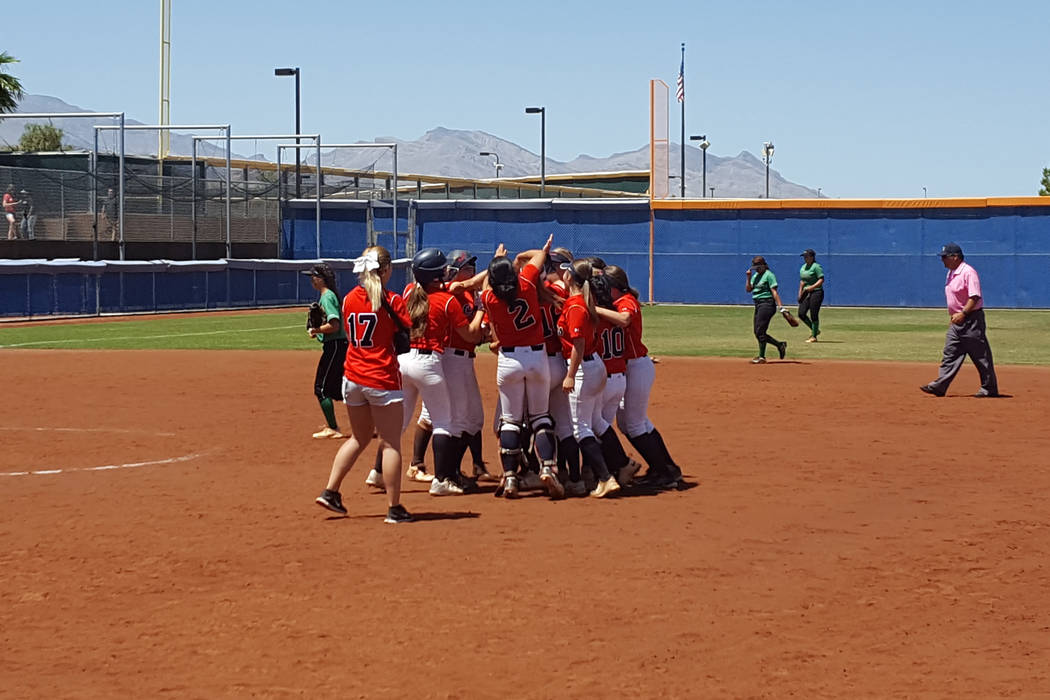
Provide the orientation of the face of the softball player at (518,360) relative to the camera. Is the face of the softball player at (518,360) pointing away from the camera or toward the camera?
away from the camera

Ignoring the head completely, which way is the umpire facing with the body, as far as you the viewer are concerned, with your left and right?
facing to the left of the viewer

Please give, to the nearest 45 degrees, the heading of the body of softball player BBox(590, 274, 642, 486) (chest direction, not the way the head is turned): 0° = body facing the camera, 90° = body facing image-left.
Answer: approximately 135°

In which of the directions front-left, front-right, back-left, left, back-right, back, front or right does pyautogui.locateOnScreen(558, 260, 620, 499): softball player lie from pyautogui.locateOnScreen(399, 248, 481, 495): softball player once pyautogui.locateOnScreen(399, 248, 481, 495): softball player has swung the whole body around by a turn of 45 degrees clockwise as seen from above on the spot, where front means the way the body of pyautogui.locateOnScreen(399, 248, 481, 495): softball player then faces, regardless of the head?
front

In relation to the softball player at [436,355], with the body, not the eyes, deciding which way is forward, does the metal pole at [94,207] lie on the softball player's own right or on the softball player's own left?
on the softball player's own left

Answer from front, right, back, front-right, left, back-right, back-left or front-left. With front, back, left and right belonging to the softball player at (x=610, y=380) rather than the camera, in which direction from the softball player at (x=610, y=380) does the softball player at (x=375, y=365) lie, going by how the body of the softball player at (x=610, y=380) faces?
left

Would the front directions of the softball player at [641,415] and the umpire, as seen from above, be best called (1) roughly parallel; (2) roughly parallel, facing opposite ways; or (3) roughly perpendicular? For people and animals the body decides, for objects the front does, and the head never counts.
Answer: roughly parallel

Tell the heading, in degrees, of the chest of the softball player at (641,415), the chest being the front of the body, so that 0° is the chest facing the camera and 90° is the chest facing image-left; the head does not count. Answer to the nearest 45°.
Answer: approximately 90°

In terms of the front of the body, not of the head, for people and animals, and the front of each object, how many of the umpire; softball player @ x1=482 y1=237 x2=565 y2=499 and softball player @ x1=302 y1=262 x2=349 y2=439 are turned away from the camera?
1

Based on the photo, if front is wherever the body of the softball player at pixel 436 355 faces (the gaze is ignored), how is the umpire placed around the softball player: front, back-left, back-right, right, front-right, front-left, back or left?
front

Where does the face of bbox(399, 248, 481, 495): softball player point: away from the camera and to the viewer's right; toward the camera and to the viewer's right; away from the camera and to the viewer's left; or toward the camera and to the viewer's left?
away from the camera and to the viewer's right

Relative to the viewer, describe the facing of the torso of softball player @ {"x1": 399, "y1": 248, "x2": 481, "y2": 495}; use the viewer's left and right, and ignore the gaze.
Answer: facing away from the viewer and to the right of the viewer

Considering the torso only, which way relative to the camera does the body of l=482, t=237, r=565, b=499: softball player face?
away from the camera

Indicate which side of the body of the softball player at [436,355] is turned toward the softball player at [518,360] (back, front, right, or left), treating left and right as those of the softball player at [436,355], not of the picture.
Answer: right
